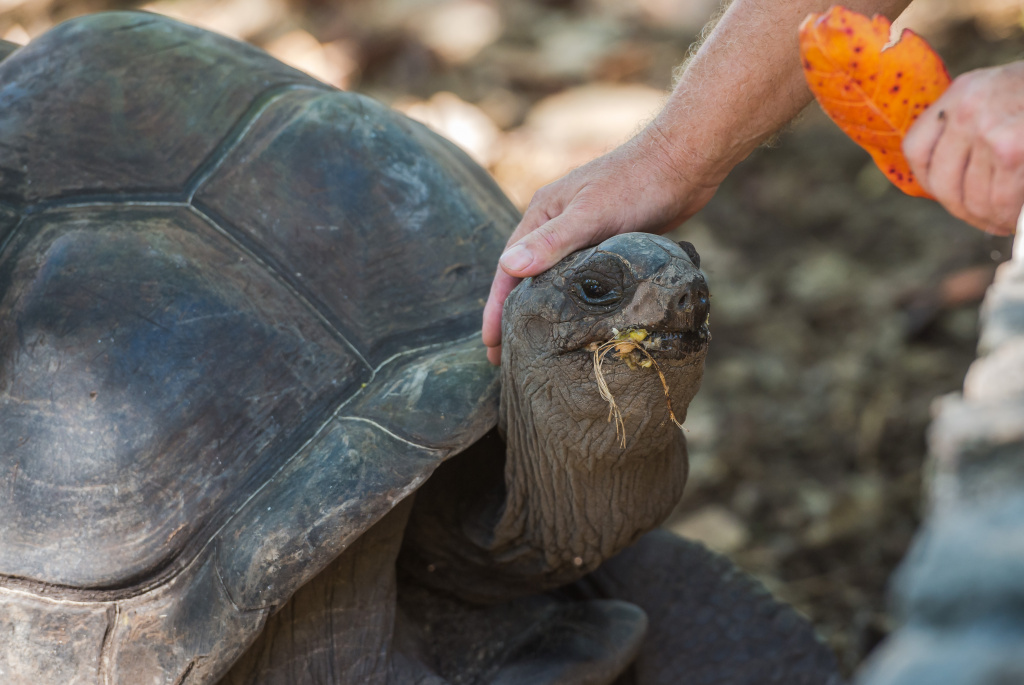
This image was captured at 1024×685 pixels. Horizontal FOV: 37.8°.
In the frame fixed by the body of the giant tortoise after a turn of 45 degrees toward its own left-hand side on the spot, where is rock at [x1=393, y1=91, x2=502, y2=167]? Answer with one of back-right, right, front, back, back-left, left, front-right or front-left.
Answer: left

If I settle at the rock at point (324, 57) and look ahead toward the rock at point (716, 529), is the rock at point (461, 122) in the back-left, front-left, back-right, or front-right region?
front-left

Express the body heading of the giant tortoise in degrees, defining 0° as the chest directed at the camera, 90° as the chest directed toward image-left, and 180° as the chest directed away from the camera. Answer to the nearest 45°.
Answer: approximately 315°

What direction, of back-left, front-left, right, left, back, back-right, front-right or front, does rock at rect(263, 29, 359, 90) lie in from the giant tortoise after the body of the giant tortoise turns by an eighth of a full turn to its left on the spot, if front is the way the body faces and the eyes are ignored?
left
